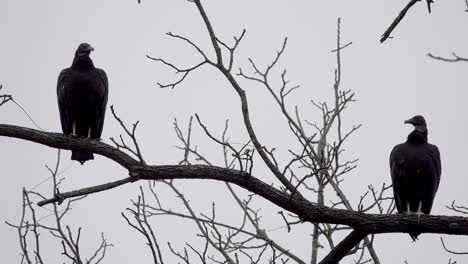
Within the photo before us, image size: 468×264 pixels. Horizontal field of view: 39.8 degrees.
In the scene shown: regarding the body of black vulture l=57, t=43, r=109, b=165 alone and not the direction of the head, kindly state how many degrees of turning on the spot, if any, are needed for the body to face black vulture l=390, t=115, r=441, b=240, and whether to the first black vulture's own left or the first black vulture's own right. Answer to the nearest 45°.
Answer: approximately 90° to the first black vulture's own left

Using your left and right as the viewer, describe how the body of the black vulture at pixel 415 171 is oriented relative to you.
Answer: facing the viewer

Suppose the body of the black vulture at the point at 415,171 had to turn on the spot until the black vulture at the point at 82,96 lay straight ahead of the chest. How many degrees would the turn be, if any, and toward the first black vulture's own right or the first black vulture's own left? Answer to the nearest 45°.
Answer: approximately 45° to the first black vulture's own right

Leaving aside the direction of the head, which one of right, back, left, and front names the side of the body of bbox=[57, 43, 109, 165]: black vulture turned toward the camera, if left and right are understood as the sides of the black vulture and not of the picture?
front

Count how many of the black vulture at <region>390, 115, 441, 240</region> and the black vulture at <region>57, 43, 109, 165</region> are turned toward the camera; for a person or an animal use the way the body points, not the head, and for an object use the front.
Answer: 2
